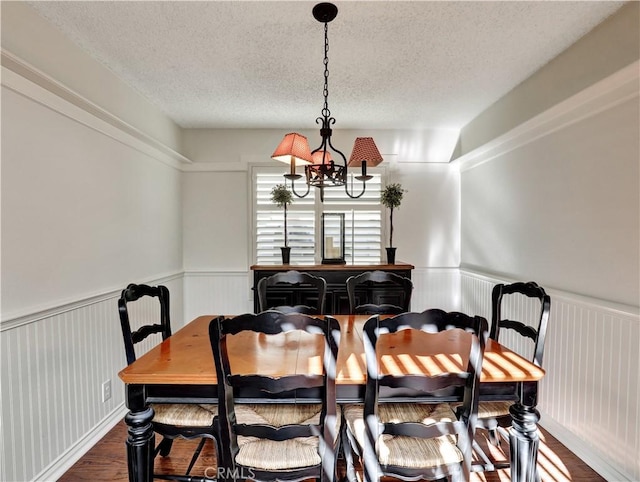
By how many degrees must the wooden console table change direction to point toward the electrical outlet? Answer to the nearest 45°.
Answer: approximately 45° to its right

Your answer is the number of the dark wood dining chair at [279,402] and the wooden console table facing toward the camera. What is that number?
1

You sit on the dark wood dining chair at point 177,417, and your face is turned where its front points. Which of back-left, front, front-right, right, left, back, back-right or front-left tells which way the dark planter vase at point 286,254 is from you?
left

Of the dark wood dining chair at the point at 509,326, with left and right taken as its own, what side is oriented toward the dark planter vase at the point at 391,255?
right

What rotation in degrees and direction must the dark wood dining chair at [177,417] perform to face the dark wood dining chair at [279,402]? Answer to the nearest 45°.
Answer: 0° — it already faces it

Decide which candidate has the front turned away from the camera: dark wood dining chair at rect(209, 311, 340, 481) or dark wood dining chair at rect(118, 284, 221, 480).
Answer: dark wood dining chair at rect(209, 311, 340, 481)

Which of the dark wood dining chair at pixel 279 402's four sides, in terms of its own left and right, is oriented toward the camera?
back

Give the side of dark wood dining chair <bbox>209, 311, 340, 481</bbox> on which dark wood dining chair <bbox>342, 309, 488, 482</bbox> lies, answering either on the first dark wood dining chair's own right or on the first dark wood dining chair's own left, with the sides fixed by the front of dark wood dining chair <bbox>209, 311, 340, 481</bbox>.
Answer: on the first dark wood dining chair's own right

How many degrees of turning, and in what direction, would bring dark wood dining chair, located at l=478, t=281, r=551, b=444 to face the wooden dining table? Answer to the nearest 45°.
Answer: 0° — it already faces it

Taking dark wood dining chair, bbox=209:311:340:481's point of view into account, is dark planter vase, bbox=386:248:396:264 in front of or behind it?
in front
